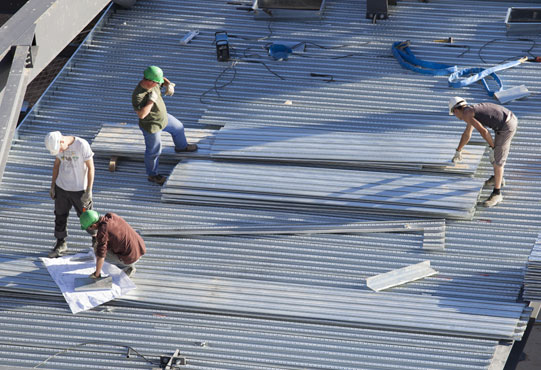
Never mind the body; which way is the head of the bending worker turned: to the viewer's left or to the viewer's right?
to the viewer's left

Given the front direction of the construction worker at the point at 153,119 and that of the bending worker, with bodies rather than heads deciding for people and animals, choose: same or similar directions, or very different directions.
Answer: very different directions

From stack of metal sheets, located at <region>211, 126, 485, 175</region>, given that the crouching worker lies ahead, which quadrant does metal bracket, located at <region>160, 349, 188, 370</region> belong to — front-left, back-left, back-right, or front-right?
front-left

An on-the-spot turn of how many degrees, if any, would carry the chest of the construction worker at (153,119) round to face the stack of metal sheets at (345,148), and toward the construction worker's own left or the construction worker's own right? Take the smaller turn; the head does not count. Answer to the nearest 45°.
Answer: approximately 45° to the construction worker's own left

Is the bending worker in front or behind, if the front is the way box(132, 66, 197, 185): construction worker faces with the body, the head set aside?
in front

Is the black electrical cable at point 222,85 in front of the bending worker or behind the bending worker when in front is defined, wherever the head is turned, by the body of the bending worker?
in front

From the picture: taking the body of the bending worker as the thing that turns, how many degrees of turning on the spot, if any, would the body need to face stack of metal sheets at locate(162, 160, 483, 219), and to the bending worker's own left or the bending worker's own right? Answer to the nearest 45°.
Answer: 0° — they already face it

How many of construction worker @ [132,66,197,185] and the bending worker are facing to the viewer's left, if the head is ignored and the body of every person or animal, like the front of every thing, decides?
1

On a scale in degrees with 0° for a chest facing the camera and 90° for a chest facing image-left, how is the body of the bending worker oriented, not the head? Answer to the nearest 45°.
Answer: approximately 90°

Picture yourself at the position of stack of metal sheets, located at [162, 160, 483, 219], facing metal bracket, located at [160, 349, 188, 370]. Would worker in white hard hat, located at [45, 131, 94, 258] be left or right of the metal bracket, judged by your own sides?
right

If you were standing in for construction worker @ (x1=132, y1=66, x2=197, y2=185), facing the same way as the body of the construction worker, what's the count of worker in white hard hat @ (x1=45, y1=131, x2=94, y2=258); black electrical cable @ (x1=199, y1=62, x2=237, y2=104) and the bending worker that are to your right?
1
